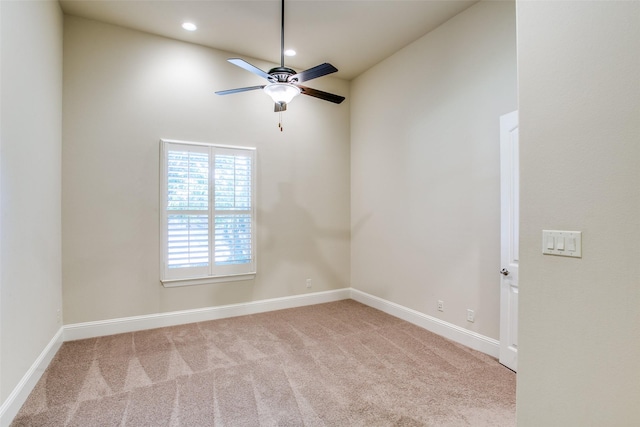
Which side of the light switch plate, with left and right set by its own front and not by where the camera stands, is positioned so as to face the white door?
back

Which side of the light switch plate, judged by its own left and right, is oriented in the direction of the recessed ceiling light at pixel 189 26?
right

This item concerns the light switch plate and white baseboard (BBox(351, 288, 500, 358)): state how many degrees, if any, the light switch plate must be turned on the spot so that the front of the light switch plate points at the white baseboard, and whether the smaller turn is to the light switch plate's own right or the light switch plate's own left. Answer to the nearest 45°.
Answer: approximately 135° to the light switch plate's own right

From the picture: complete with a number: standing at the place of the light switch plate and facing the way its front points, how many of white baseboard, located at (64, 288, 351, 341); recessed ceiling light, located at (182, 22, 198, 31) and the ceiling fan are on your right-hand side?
3

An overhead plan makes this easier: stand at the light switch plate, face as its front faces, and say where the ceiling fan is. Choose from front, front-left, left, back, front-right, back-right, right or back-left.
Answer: right

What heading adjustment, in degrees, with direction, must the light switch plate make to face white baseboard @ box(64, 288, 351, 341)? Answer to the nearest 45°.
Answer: approximately 90° to its right

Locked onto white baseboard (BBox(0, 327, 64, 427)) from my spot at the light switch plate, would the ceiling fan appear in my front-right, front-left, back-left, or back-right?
front-right

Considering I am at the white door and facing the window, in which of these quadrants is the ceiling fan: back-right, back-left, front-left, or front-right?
front-left

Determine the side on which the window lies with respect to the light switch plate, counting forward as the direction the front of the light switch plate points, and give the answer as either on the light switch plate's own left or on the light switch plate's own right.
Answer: on the light switch plate's own right

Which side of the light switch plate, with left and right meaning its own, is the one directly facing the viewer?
front
